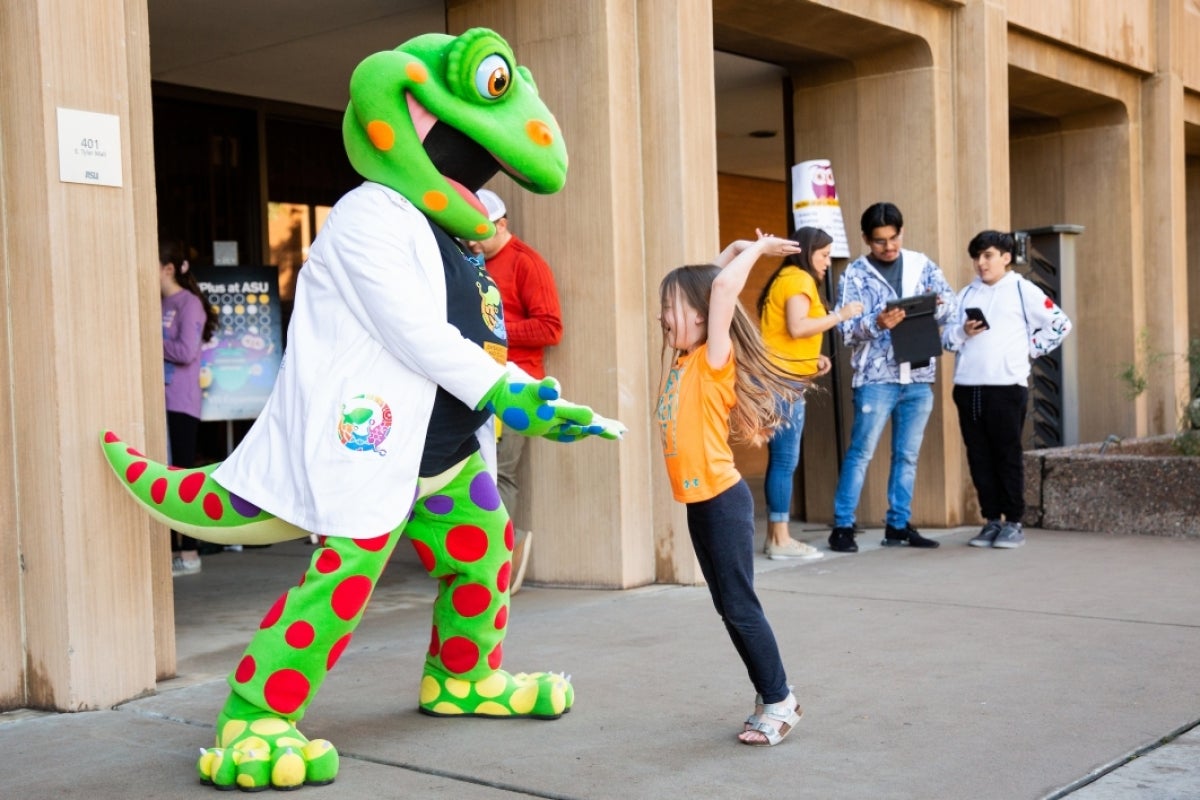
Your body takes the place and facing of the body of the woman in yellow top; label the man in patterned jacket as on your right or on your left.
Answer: on your left

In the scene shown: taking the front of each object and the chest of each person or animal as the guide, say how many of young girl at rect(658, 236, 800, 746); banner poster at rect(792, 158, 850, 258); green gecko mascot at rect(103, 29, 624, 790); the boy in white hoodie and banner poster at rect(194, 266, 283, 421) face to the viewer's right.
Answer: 1

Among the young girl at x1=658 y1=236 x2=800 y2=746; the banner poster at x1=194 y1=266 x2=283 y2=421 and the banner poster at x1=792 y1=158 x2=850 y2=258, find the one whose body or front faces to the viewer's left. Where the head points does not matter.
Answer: the young girl

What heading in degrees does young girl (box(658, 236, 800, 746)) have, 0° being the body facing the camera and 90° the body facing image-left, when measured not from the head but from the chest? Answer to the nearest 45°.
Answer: approximately 90°

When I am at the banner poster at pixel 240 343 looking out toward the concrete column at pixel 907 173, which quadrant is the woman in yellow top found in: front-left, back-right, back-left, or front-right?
front-right

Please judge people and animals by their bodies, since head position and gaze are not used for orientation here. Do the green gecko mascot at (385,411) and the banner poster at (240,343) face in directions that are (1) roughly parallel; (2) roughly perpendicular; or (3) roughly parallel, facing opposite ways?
roughly perpendicular

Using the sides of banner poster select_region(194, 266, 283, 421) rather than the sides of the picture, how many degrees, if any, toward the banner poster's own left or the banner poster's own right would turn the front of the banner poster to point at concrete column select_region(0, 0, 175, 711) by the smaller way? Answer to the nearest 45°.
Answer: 0° — it already faces it

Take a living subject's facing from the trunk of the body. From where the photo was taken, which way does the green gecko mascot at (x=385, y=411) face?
to the viewer's right

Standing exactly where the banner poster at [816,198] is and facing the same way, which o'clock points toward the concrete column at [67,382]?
The concrete column is roughly at 1 o'clock from the banner poster.

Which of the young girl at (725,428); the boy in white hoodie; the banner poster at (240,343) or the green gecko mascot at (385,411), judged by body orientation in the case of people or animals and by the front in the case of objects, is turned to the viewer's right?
the green gecko mascot

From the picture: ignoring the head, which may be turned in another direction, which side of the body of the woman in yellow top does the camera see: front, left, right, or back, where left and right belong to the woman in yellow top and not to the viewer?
right

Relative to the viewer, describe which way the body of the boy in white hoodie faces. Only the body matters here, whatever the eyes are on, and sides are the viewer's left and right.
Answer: facing the viewer and to the left of the viewer

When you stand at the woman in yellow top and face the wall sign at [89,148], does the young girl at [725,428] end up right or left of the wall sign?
left

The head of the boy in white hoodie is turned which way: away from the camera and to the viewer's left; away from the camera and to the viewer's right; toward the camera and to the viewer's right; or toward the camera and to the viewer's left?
toward the camera and to the viewer's left

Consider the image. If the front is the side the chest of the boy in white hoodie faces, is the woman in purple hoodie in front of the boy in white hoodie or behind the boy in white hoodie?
in front

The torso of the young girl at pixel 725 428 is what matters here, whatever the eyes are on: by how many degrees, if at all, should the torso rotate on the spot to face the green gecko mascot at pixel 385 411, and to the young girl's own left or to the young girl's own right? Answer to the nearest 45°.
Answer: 0° — they already face it

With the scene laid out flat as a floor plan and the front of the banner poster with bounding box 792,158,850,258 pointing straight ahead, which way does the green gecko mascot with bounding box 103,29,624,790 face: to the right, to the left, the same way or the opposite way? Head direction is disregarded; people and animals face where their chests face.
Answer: to the left

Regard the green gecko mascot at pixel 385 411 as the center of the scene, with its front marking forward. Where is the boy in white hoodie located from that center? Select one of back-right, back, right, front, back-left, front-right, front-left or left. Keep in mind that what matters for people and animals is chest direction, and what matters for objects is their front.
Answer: front-left
